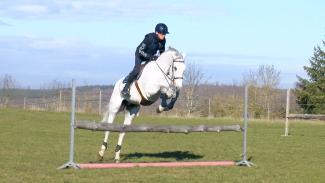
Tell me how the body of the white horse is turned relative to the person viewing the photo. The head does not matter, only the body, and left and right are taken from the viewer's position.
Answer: facing the viewer and to the right of the viewer

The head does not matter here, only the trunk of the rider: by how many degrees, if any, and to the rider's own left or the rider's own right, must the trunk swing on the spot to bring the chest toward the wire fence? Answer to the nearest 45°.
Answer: approximately 135° to the rider's own left

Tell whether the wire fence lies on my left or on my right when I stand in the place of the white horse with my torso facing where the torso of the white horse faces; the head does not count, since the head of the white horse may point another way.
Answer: on my left
